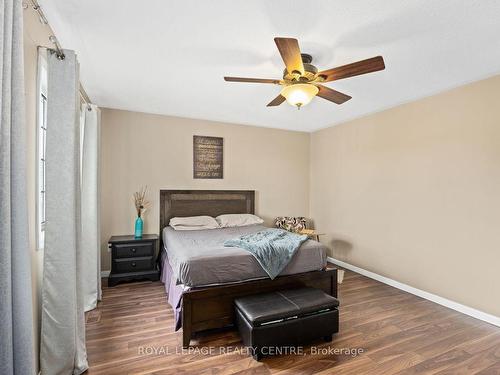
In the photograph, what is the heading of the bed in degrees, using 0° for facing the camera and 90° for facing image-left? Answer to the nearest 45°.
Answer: approximately 315°

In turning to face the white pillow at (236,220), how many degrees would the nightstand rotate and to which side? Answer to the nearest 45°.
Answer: approximately 90° to its left

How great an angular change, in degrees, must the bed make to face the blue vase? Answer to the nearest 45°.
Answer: approximately 180°

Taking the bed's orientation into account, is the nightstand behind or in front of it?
behind

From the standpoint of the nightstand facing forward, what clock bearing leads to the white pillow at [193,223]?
The white pillow is roughly at 9 o'clock from the nightstand.

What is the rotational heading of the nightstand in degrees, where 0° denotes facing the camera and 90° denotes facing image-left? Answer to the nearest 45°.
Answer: approximately 0°

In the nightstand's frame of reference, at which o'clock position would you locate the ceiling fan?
The ceiling fan is roughly at 11 o'clock from the nightstand.

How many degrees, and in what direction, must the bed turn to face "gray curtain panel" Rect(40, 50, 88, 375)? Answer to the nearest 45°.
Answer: approximately 90° to its right
